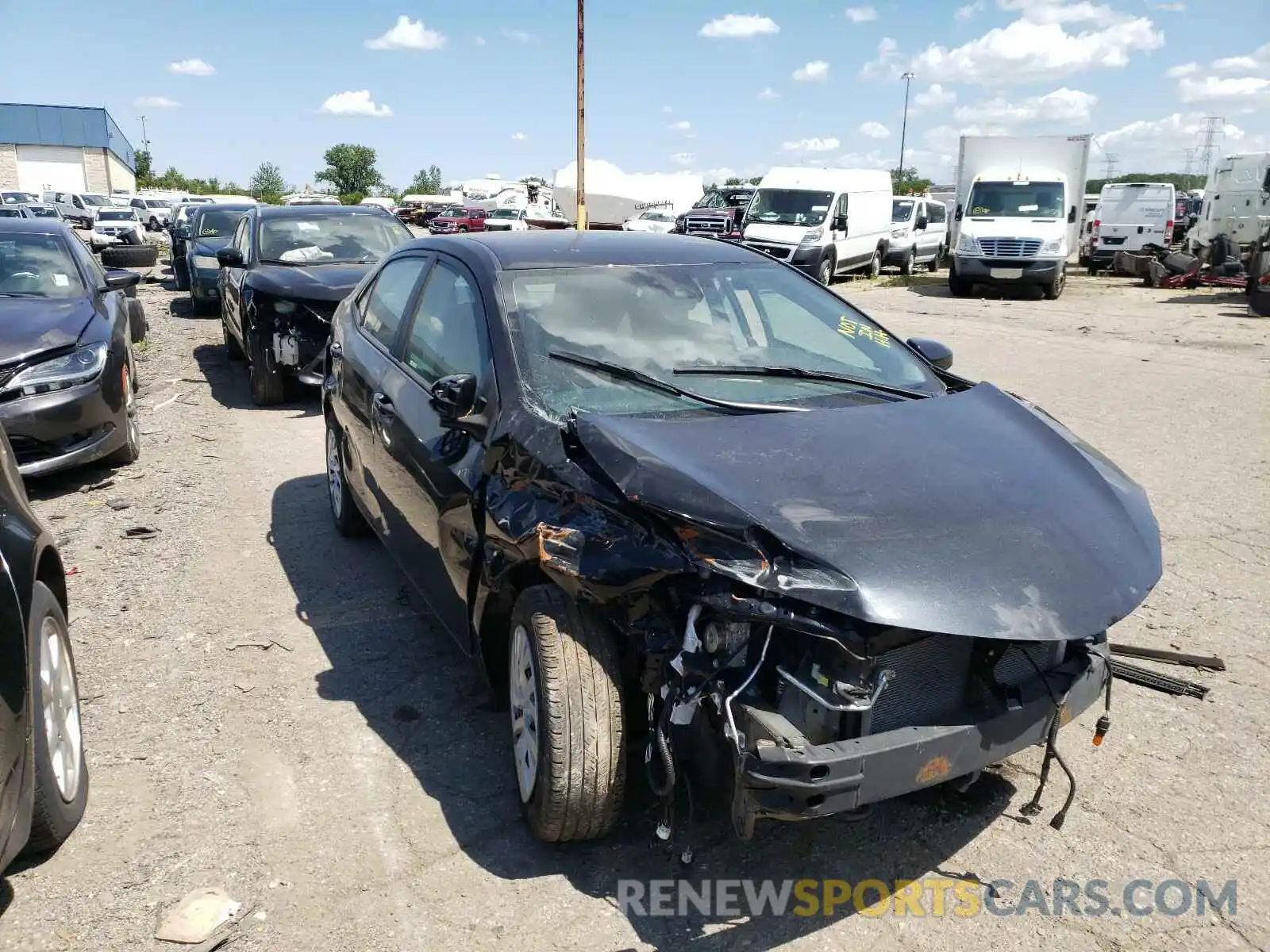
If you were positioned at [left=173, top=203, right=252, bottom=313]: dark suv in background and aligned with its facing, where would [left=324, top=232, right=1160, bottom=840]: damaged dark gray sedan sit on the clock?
The damaged dark gray sedan is roughly at 12 o'clock from the dark suv in background.

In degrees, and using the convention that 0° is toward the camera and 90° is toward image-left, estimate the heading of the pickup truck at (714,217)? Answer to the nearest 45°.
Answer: approximately 45°

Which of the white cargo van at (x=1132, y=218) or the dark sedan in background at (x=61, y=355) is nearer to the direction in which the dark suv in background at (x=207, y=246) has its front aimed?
the dark sedan in background

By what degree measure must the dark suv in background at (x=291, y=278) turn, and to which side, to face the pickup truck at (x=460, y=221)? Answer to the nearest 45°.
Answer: approximately 135° to its left

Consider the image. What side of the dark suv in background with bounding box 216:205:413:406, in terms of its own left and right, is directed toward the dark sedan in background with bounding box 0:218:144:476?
right

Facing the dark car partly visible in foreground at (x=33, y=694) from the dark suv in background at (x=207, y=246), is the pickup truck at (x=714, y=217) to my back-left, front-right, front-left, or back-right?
back-left

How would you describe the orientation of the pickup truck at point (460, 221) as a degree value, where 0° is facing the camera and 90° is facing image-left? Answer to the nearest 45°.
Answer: approximately 45°

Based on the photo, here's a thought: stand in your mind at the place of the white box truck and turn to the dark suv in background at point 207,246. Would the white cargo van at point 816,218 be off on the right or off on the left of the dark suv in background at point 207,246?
right

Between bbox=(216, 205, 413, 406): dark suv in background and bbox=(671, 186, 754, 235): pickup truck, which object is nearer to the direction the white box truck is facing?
the dark suv in background

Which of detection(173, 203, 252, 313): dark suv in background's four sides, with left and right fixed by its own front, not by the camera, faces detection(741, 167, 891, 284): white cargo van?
left

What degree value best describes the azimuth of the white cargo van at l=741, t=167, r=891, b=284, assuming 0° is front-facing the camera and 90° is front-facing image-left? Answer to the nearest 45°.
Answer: approximately 45°

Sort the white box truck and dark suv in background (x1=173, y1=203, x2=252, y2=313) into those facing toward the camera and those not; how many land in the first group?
2

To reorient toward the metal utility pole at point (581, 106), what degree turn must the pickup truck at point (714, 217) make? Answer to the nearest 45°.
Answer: approximately 45° to its right

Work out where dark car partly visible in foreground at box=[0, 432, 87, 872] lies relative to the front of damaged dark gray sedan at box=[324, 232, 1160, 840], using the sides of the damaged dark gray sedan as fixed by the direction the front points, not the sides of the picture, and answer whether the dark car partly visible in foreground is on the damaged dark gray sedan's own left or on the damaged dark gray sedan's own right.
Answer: on the damaged dark gray sedan's own right

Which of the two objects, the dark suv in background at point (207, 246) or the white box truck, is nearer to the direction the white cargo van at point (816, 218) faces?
the dark suv in background
